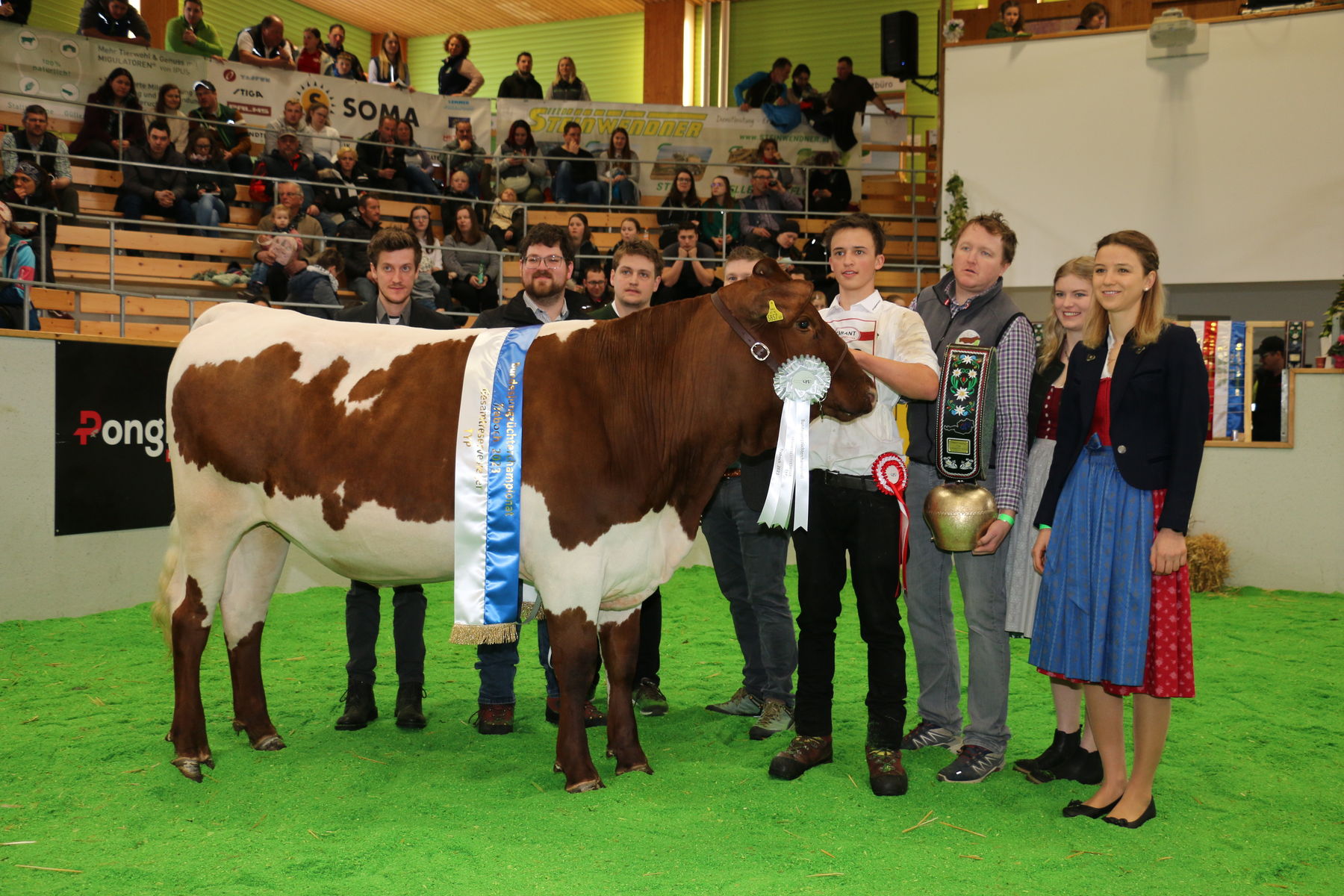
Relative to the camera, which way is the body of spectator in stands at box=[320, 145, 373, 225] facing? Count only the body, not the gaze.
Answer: toward the camera

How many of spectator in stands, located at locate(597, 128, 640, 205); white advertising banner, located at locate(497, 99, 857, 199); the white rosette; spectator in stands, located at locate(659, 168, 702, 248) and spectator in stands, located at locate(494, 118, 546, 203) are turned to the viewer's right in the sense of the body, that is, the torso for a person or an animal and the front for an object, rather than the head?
0

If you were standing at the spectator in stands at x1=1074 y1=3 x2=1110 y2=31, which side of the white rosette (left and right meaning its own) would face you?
back

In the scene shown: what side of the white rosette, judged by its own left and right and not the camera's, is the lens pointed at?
front

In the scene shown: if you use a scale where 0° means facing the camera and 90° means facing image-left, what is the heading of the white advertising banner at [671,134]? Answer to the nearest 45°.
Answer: approximately 0°

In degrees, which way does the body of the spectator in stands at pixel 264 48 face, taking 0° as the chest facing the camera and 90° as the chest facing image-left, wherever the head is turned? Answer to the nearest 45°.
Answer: approximately 315°

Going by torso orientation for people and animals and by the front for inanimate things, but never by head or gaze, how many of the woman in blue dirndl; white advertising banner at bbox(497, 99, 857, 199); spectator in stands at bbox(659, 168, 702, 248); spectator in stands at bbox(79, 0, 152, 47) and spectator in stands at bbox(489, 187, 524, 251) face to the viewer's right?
0

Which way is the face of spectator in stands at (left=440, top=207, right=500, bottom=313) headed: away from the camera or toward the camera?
toward the camera

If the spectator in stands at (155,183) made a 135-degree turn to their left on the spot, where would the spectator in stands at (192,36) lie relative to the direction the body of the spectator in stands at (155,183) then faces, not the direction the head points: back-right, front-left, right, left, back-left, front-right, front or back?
front-left

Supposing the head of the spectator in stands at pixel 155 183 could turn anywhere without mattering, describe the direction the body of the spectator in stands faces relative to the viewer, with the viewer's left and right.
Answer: facing the viewer

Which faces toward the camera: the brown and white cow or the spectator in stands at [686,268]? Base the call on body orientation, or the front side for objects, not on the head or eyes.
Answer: the spectator in stands

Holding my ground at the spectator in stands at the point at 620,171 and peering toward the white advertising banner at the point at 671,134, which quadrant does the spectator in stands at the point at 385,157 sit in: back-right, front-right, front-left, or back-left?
back-left

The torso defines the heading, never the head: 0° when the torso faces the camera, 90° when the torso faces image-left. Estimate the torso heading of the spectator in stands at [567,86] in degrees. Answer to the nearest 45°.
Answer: approximately 0°

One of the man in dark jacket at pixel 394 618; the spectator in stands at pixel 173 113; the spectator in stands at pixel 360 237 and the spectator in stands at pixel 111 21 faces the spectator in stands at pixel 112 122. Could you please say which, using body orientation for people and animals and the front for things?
the spectator in stands at pixel 111 21

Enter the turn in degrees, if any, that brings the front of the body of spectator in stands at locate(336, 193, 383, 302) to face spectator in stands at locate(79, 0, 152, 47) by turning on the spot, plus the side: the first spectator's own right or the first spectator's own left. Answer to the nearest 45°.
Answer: approximately 180°
